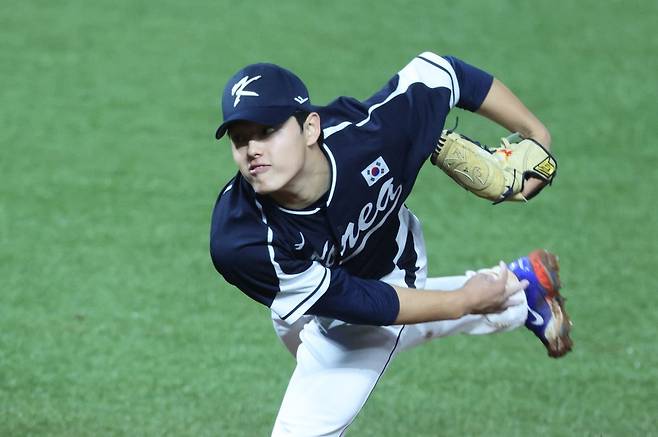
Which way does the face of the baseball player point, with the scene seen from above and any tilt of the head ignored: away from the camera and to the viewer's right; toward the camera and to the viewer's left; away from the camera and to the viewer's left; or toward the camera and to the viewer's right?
toward the camera and to the viewer's left

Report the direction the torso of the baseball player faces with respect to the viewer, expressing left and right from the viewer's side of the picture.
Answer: facing the viewer and to the left of the viewer
